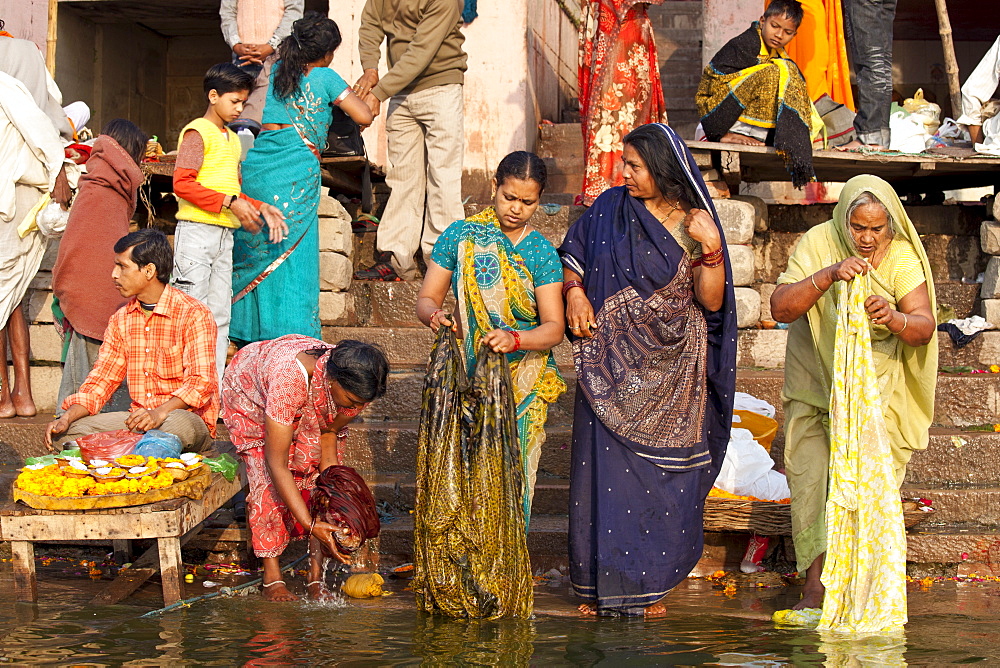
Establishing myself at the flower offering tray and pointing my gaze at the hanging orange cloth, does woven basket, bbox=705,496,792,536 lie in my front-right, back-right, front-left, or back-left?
front-right

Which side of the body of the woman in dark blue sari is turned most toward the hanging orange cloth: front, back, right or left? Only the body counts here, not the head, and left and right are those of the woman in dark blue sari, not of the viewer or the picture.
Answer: back

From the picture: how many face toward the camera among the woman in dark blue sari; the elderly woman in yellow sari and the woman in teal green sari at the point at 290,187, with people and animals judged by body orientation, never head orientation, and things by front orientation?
2

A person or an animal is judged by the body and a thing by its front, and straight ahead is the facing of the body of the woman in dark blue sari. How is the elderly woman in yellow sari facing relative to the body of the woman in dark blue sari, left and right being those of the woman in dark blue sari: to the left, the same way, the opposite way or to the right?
the same way

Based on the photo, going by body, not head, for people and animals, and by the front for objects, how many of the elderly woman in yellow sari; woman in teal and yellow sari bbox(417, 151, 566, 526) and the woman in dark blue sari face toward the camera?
3

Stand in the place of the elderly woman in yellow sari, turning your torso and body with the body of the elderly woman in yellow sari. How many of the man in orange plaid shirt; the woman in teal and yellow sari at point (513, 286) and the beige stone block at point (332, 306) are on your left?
0

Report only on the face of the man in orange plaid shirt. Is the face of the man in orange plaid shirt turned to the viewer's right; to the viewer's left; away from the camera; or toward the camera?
to the viewer's left

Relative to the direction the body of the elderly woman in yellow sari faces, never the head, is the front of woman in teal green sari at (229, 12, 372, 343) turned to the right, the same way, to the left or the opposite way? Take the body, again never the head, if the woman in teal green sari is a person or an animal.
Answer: the opposite way

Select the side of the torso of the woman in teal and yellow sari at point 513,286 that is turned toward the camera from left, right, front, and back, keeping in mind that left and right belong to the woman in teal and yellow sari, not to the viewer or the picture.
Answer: front

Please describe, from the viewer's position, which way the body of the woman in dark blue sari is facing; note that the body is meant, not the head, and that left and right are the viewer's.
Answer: facing the viewer

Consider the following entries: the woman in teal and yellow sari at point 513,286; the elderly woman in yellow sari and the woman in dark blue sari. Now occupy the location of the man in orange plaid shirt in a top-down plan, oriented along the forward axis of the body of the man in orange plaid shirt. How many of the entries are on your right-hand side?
0

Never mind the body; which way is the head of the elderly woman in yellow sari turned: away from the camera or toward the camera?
toward the camera

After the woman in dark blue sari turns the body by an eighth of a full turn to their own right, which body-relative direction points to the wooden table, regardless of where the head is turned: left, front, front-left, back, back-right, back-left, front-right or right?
front-right

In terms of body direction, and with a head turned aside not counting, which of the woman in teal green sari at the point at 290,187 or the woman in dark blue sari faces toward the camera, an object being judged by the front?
the woman in dark blue sari

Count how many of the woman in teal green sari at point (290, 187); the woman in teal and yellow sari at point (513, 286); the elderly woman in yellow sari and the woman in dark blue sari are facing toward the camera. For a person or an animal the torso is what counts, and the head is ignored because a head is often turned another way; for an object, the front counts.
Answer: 3
